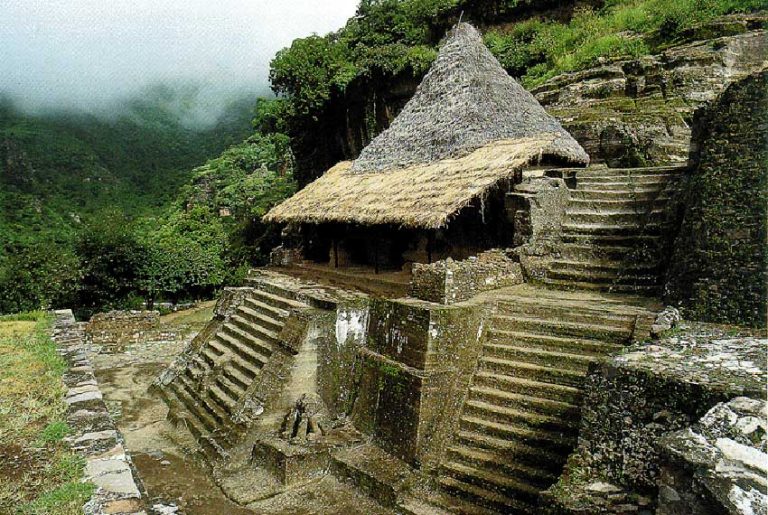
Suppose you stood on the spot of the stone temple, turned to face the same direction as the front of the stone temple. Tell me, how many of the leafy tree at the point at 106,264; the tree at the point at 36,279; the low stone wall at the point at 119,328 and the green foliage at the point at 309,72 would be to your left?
0

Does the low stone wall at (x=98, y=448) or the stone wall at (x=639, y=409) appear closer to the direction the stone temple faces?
the low stone wall

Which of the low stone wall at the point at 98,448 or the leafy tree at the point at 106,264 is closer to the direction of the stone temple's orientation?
the low stone wall

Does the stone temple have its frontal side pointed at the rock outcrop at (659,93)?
no

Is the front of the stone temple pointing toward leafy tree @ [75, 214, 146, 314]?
no

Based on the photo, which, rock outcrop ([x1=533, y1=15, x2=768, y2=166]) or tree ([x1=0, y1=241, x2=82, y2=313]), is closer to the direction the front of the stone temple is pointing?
the tree

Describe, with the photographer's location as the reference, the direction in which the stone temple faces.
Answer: facing the viewer and to the left of the viewer

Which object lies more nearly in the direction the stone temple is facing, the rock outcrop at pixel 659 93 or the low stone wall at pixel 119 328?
the low stone wall

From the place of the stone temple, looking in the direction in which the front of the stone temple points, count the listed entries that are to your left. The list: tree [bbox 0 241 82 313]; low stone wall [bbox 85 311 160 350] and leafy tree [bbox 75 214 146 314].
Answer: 0

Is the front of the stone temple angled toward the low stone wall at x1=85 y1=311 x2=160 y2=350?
no

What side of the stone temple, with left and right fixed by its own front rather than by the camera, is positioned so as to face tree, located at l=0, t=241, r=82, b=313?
right

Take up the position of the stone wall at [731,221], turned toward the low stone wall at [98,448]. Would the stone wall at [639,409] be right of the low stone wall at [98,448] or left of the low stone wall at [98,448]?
left

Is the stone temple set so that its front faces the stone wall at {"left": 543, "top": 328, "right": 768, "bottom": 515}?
no

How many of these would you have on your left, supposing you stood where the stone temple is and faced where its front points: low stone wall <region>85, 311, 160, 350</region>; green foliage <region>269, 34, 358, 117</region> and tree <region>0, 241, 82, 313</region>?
0
